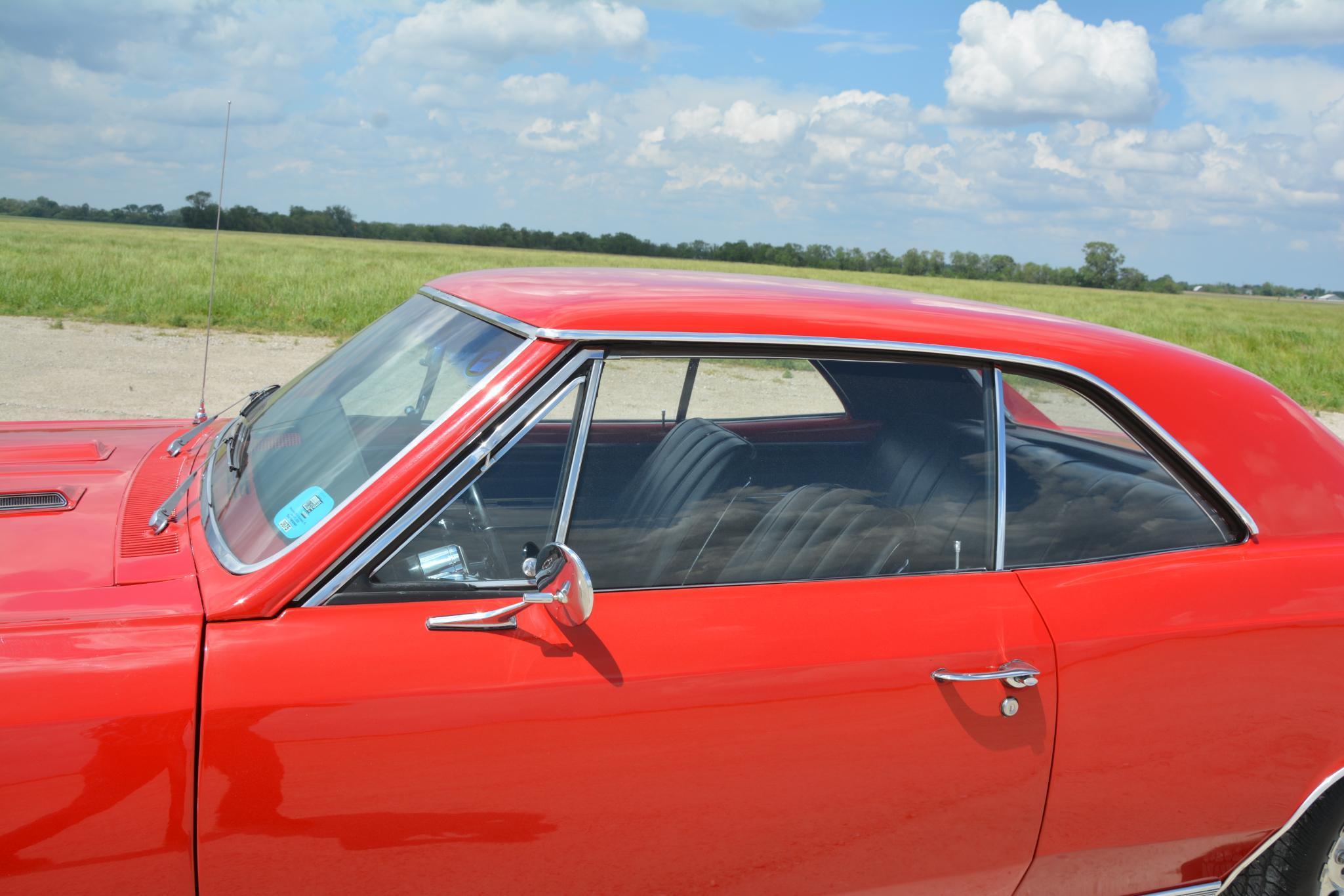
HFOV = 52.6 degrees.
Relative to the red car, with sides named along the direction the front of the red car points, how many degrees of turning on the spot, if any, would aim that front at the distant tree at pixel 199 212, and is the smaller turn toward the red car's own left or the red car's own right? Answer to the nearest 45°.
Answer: approximately 45° to the red car's own right

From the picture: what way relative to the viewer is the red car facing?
to the viewer's left
